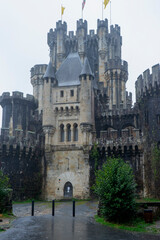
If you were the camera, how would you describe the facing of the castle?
facing the viewer

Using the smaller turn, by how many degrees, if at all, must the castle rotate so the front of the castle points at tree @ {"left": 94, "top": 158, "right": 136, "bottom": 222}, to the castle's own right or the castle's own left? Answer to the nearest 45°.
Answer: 0° — it already faces it
